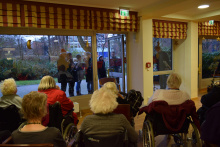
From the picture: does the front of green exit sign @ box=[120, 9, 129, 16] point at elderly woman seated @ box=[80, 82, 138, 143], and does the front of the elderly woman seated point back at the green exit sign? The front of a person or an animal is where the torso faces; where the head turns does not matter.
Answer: yes

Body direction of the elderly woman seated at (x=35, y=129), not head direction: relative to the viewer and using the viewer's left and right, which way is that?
facing away from the viewer

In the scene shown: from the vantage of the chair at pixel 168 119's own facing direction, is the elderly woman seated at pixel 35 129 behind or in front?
behind

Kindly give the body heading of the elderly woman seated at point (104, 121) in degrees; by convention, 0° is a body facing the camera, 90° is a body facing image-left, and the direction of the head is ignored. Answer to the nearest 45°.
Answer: approximately 180°

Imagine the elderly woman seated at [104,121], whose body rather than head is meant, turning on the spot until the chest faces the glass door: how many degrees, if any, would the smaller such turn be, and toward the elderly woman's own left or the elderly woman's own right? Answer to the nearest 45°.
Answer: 0° — they already face it

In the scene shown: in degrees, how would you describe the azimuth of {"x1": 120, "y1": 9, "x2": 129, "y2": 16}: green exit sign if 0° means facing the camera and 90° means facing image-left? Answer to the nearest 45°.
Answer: approximately 0°

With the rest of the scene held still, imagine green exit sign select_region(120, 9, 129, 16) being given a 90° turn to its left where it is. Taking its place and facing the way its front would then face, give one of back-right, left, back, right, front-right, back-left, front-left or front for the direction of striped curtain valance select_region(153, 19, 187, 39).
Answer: front-left

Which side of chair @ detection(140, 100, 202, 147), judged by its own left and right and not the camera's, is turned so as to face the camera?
back

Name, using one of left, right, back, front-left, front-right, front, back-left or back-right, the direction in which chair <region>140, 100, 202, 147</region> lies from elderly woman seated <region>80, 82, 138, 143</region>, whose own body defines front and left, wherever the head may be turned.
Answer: front-right

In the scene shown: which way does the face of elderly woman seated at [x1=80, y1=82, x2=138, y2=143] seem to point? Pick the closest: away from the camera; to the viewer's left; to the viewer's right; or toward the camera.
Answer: away from the camera

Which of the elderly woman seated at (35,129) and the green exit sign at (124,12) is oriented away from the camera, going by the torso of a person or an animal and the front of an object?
the elderly woman seated

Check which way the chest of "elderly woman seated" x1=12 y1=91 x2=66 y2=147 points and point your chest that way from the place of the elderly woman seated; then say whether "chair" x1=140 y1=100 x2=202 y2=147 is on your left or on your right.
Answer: on your right

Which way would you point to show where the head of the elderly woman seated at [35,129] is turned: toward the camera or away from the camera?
away from the camera
